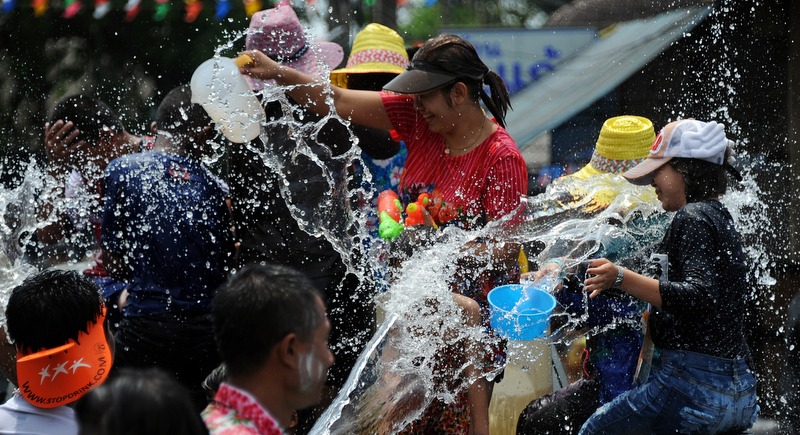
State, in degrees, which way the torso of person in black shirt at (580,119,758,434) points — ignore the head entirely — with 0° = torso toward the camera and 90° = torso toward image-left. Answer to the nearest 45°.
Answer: approximately 90°

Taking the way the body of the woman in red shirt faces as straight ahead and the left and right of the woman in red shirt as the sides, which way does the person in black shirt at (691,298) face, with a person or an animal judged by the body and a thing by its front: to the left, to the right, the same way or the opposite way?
to the right

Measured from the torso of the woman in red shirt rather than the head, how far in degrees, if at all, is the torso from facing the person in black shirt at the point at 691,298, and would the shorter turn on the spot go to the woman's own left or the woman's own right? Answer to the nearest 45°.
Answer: approximately 90° to the woman's own left

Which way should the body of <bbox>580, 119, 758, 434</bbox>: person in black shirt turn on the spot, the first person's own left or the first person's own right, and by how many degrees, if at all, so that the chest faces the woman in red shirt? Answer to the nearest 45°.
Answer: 0° — they already face them
